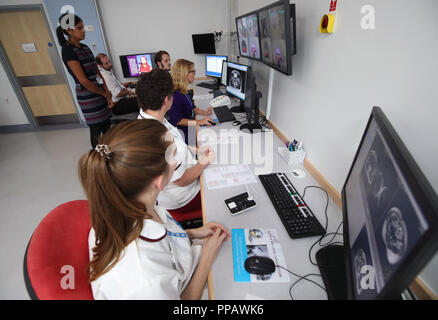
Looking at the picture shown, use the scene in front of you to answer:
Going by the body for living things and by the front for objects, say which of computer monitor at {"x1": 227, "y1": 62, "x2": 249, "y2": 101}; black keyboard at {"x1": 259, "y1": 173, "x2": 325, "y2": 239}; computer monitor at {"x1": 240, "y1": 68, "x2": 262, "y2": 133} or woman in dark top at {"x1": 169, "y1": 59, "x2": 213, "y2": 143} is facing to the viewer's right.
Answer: the woman in dark top

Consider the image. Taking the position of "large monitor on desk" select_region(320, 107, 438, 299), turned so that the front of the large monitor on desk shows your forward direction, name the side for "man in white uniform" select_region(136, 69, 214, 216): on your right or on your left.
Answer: on your right

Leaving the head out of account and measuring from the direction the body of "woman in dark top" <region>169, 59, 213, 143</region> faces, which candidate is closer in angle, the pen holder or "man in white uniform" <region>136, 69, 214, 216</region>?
the pen holder

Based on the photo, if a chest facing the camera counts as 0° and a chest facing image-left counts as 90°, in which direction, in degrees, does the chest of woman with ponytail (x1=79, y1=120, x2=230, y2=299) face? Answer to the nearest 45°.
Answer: approximately 225°

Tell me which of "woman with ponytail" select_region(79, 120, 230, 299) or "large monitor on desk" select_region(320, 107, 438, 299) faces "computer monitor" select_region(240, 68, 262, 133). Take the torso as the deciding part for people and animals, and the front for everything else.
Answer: the woman with ponytail

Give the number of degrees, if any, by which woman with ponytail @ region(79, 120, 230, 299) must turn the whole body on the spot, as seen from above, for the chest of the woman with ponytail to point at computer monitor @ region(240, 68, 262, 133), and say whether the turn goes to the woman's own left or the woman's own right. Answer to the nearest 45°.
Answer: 0° — they already face it

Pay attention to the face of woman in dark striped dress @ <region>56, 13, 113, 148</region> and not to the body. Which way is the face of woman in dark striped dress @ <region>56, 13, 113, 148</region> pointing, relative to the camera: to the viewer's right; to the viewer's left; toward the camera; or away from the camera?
to the viewer's right

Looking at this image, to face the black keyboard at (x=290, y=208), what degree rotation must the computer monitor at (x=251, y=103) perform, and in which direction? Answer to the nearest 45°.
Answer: approximately 90° to its left

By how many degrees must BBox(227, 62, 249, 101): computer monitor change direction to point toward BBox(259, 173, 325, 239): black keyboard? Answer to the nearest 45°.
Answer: approximately 45° to its left

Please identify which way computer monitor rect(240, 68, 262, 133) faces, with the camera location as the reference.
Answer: facing to the left of the viewer

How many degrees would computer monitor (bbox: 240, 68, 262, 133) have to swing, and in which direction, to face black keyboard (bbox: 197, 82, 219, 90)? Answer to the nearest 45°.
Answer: approximately 90° to its right

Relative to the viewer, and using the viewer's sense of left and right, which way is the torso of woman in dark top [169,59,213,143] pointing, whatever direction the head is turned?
facing to the right of the viewer

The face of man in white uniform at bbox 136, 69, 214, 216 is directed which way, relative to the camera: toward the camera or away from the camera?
away from the camera

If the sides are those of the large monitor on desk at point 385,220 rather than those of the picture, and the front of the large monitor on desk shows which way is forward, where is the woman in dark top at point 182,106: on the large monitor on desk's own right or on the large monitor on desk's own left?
on the large monitor on desk's own right

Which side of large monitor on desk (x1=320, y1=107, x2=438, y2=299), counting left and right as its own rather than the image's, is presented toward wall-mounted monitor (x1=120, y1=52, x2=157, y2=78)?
right
